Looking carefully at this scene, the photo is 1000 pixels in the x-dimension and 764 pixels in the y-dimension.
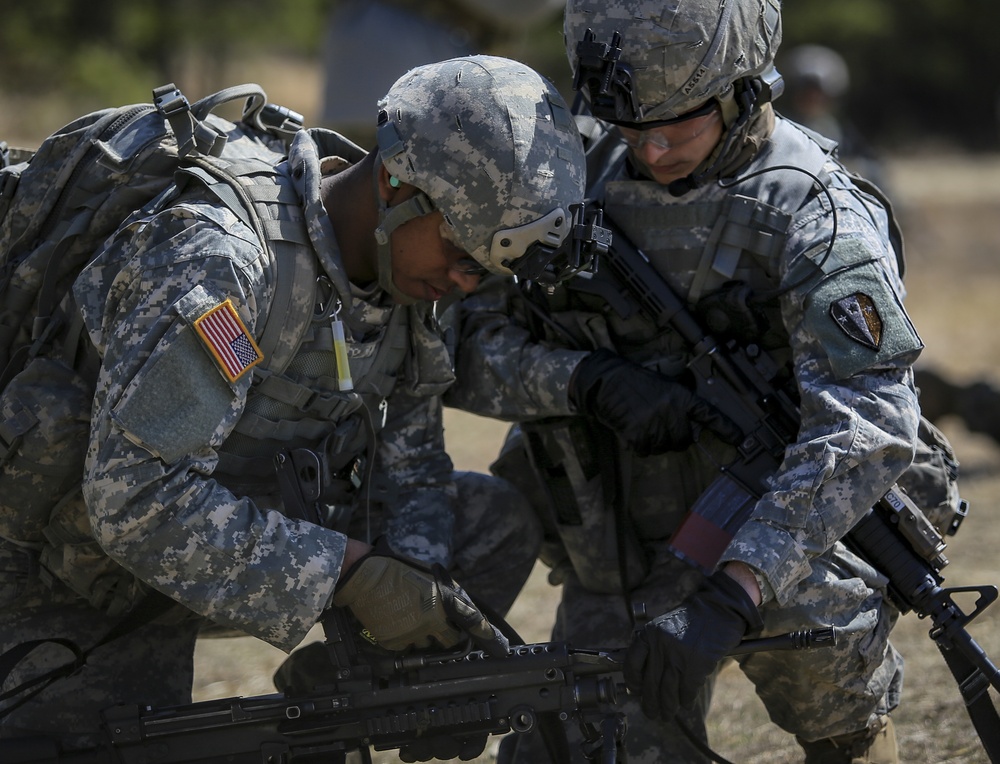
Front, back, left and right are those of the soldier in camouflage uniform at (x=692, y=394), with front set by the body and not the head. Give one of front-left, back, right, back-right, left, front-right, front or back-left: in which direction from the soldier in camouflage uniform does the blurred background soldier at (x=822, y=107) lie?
back-right

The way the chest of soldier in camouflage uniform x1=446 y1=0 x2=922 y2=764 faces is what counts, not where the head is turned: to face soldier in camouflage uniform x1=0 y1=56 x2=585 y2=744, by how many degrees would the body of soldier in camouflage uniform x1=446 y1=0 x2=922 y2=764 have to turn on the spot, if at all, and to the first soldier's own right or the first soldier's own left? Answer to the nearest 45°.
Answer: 0° — they already face them

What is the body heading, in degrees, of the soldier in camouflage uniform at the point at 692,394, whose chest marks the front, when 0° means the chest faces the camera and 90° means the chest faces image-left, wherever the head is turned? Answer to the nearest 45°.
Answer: approximately 45°
